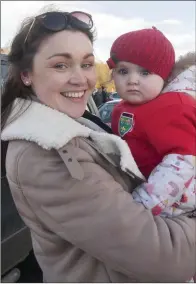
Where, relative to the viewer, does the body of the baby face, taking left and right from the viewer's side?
facing the viewer and to the left of the viewer
